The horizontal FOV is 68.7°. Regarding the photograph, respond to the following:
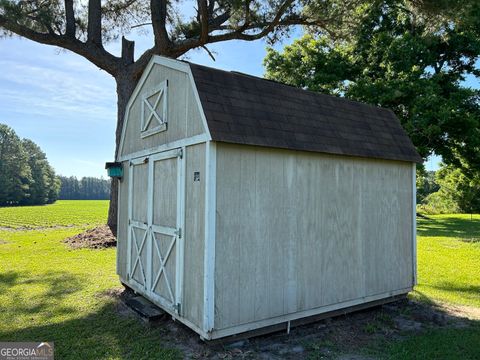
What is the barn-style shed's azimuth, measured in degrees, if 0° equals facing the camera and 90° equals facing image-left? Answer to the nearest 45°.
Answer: approximately 45°

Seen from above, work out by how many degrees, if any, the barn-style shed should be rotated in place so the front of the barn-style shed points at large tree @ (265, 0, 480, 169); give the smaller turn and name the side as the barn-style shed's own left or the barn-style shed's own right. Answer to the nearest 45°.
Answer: approximately 180°

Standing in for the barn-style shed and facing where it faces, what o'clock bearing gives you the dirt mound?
The dirt mound is roughly at 3 o'clock from the barn-style shed.

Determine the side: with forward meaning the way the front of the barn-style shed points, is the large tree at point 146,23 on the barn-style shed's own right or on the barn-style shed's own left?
on the barn-style shed's own right
